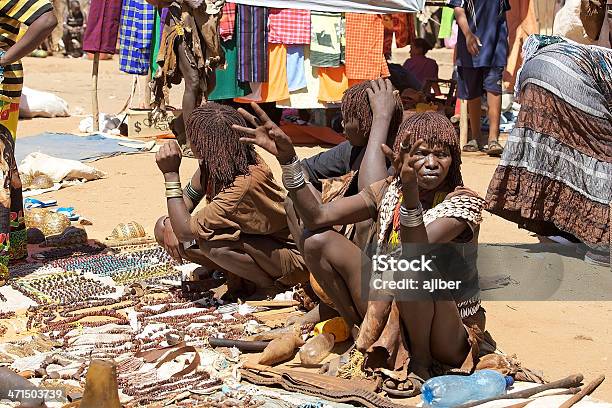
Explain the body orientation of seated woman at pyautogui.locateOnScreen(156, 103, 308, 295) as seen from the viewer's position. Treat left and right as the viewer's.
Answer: facing to the left of the viewer

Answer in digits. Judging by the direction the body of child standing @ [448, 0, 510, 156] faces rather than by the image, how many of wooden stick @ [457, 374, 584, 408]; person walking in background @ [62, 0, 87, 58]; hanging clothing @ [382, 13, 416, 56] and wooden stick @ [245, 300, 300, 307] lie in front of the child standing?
2

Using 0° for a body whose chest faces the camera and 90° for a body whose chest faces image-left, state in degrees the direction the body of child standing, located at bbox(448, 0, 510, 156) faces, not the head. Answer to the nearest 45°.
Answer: approximately 0°

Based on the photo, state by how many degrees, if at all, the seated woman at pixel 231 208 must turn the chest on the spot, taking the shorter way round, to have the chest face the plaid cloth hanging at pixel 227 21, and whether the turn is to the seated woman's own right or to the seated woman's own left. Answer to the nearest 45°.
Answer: approximately 90° to the seated woman's own right

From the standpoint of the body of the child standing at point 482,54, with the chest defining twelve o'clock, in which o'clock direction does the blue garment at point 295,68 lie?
The blue garment is roughly at 3 o'clock from the child standing.

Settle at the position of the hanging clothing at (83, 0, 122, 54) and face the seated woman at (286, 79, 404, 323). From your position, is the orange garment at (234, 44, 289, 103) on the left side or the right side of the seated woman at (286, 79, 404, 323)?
left

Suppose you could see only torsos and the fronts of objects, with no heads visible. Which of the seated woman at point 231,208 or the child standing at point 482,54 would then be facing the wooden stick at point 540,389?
the child standing

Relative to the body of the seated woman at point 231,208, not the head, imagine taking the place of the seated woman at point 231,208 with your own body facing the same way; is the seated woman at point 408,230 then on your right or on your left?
on your left

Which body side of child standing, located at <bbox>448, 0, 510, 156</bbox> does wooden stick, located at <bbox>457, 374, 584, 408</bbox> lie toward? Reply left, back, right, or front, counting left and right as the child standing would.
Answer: front

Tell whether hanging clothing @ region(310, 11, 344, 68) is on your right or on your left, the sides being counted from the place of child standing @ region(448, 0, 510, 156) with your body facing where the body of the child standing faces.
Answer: on your right

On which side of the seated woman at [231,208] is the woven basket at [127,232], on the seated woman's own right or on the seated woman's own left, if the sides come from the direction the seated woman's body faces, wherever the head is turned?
on the seated woman's own right

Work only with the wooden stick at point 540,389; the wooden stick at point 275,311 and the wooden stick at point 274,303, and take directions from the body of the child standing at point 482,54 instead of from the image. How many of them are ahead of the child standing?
3

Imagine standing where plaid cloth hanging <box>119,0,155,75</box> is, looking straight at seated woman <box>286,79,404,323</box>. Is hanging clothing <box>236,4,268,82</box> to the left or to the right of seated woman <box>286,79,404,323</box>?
left

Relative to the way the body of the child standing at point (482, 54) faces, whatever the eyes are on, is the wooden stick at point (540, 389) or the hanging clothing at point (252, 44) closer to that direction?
the wooden stick
